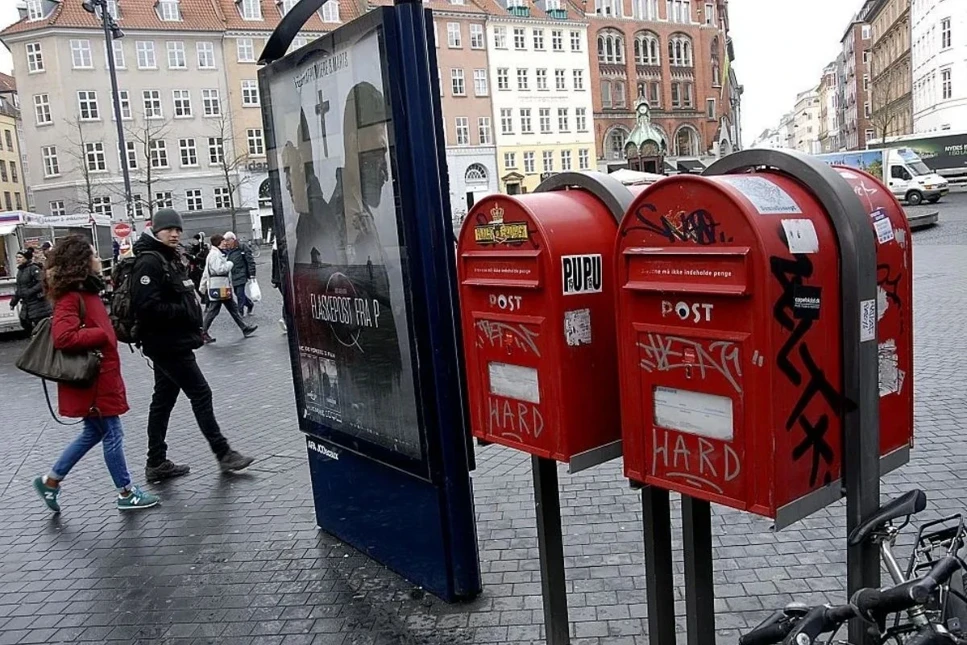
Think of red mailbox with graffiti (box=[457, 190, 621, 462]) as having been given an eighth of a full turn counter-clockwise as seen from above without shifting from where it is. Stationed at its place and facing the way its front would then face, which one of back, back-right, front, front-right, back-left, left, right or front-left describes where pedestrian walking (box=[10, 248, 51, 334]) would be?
back-right

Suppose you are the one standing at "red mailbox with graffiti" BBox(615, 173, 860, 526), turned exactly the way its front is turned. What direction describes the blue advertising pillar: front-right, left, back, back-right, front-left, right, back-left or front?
right

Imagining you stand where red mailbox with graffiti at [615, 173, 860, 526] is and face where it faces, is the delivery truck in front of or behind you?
behind

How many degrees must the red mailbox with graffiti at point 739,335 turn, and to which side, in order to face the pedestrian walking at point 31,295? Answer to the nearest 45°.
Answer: approximately 90° to its right

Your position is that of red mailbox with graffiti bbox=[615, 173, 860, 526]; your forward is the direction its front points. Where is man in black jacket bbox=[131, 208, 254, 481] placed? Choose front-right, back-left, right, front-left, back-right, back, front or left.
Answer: right

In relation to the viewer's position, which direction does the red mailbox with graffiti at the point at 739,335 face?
facing the viewer and to the left of the viewer

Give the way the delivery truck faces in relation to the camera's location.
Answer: facing the viewer and to the right of the viewer

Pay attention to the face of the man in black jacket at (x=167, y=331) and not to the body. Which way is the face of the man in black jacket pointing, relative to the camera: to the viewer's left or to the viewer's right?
to the viewer's right

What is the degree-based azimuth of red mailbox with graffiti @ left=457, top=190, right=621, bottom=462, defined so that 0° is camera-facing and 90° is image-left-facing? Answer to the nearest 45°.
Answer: approximately 45°

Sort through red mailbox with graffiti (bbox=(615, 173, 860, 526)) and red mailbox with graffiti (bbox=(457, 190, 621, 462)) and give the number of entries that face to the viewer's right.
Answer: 0

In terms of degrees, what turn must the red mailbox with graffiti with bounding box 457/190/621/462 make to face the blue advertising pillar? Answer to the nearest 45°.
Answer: approximately 90° to its right

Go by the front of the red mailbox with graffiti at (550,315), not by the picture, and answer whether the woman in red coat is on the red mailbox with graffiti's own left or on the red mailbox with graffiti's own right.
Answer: on the red mailbox with graffiti's own right

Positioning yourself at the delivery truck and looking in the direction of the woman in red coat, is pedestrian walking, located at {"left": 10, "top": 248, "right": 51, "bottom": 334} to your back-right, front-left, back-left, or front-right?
front-right
